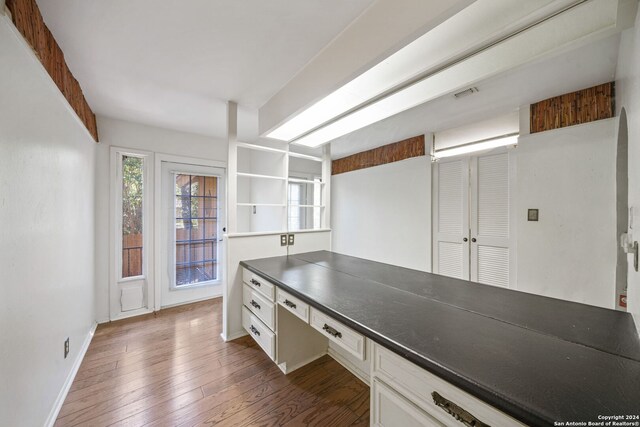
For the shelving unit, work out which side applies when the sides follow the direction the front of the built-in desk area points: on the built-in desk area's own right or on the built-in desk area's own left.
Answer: on the built-in desk area's own right

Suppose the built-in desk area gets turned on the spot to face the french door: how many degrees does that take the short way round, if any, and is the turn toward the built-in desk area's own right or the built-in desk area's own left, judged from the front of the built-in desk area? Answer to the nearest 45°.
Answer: approximately 45° to the built-in desk area's own right

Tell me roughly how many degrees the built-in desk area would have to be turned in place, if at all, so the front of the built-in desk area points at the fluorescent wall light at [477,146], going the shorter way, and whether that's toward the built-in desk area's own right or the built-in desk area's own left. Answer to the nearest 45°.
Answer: approximately 135° to the built-in desk area's own right
